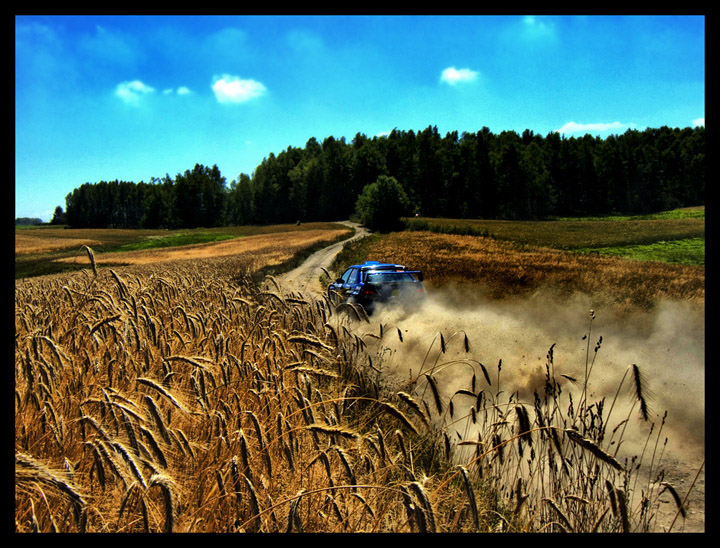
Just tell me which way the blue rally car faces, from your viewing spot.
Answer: facing away from the viewer and to the left of the viewer
